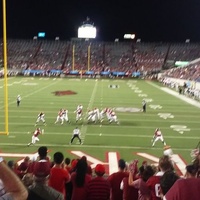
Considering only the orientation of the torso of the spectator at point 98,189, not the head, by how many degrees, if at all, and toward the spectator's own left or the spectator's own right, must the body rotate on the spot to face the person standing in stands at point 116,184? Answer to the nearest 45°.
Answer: approximately 45° to the spectator's own right

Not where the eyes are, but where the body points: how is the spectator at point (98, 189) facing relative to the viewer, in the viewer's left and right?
facing away from the viewer

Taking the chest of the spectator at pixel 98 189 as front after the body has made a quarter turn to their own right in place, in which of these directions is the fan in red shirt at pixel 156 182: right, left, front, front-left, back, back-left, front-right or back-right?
front-right

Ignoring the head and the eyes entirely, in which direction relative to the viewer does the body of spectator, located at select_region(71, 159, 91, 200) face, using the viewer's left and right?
facing away from the viewer

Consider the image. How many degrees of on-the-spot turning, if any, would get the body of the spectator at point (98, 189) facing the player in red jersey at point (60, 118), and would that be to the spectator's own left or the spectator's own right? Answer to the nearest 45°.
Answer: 0° — they already face them

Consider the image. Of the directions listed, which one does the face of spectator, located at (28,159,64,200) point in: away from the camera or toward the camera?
away from the camera

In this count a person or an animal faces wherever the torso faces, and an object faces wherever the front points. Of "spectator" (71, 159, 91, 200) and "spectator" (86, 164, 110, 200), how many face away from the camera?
2
